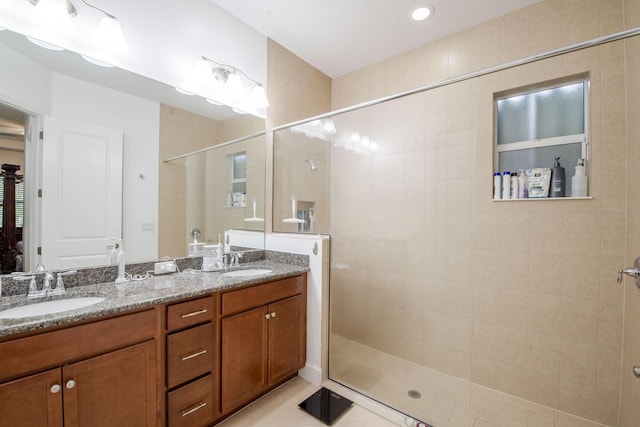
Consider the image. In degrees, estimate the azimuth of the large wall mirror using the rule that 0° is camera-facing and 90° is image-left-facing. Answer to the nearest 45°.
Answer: approximately 315°

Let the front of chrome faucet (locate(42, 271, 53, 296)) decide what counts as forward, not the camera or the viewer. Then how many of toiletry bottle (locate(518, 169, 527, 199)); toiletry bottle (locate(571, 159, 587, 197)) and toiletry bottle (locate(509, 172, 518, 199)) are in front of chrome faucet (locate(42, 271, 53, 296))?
3

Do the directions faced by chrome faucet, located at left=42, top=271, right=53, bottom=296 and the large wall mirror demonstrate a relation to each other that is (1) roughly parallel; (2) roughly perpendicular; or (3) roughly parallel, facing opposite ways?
roughly parallel

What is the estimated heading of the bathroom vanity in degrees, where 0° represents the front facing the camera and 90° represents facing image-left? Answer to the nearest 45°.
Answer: approximately 315°

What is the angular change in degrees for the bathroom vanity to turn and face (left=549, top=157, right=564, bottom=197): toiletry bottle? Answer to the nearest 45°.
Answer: approximately 45° to its left

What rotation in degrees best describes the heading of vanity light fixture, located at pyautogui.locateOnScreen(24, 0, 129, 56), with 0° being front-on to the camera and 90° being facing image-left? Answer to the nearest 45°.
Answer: approximately 315°

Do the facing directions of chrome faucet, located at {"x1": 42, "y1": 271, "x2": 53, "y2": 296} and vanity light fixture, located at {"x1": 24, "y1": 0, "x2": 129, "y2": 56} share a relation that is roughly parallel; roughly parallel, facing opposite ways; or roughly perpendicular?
roughly parallel

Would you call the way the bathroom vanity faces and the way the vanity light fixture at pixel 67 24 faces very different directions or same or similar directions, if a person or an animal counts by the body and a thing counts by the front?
same or similar directions

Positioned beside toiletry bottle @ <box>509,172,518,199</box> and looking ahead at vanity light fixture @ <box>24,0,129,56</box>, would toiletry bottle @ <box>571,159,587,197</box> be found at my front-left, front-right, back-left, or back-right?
back-left

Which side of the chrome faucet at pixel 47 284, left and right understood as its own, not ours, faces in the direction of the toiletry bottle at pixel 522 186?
left

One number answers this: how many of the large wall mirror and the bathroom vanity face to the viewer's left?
0

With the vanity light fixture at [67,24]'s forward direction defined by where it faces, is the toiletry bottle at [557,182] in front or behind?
in front
